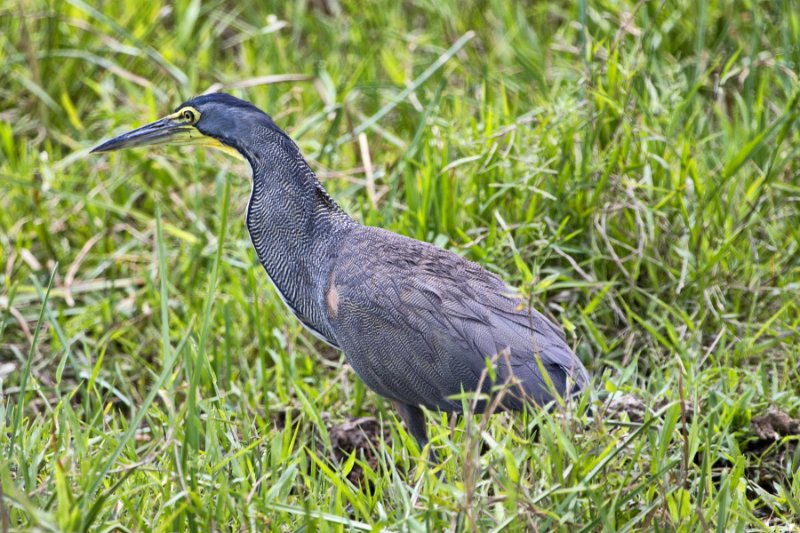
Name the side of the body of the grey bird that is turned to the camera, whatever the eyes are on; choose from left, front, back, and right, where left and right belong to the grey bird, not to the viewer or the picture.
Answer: left
